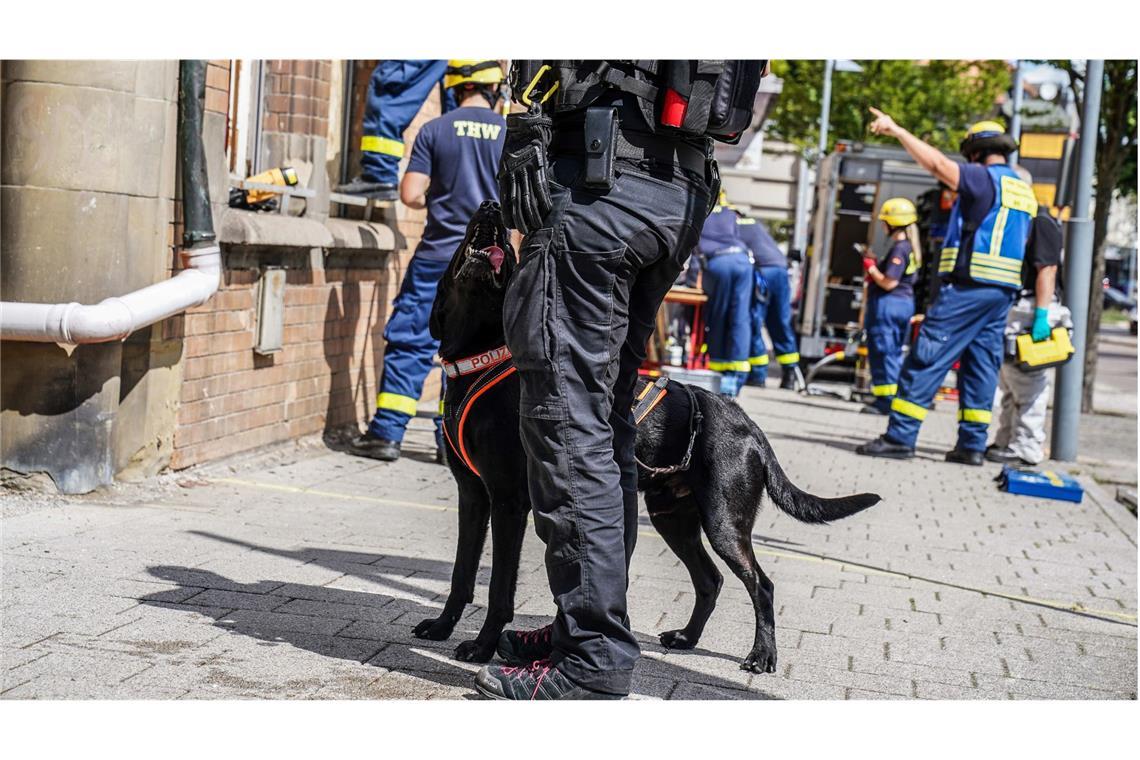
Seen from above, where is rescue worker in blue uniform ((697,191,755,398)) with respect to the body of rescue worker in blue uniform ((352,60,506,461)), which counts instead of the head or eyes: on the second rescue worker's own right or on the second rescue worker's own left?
on the second rescue worker's own right

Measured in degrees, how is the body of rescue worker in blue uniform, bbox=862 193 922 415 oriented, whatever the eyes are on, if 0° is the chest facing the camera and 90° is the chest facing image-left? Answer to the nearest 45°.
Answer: approximately 90°

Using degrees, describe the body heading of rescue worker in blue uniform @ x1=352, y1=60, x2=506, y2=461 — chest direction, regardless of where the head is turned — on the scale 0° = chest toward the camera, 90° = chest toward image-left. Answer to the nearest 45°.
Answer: approximately 135°

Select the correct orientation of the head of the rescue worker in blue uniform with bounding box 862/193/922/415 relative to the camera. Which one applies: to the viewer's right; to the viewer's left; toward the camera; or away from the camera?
to the viewer's left

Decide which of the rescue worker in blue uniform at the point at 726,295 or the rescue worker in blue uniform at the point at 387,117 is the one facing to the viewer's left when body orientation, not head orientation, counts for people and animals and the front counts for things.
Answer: the rescue worker in blue uniform at the point at 387,117

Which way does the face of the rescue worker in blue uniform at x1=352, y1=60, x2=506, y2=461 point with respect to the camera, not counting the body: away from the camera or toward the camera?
away from the camera

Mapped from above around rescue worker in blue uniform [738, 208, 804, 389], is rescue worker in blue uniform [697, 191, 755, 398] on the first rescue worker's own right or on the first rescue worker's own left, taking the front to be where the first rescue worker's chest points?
on the first rescue worker's own left

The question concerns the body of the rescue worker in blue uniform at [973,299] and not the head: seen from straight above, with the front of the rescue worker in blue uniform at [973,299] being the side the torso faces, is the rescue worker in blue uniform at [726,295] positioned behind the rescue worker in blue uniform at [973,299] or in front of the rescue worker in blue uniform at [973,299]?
in front

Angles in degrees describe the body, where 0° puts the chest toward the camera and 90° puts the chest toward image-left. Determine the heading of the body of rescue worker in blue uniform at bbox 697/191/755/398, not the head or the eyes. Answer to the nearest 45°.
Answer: approximately 180°

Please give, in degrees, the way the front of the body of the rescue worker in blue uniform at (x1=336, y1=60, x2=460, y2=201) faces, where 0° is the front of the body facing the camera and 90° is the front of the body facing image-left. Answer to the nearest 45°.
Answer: approximately 90°
